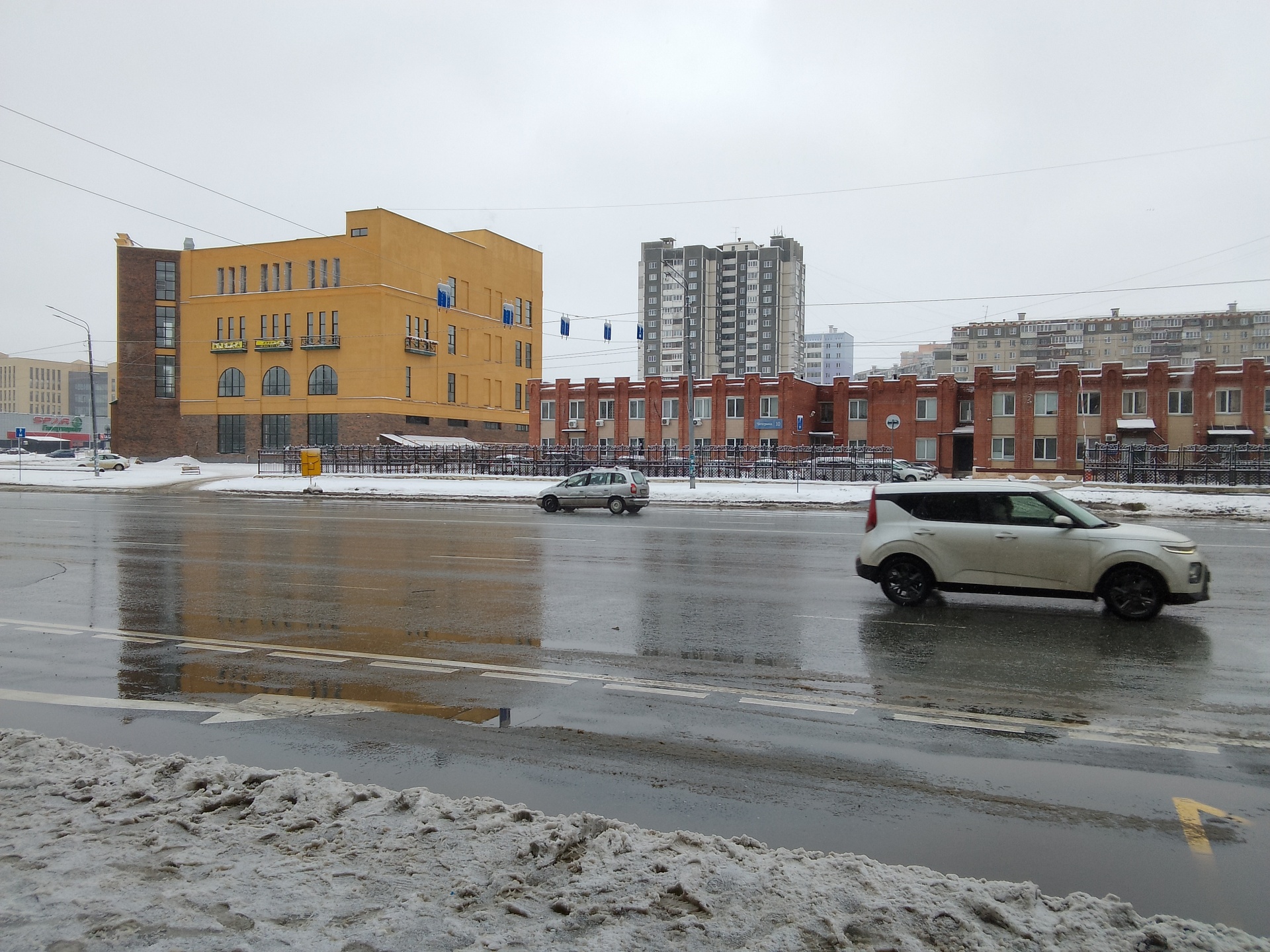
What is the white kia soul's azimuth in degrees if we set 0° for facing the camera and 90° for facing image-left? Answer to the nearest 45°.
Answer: approximately 270°

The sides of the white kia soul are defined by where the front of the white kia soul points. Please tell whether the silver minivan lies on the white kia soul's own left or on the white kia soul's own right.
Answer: on the white kia soul's own left

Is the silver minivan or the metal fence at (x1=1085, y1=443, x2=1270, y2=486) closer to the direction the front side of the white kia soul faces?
the metal fence

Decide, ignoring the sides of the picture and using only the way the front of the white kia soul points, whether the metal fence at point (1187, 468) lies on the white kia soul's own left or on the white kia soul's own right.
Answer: on the white kia soul's own left
